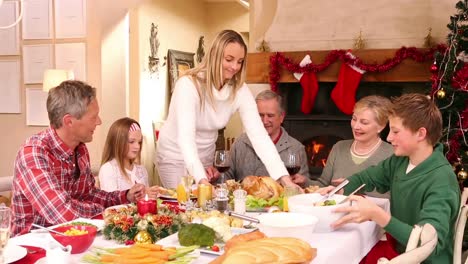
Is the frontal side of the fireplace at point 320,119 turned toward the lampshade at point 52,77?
no

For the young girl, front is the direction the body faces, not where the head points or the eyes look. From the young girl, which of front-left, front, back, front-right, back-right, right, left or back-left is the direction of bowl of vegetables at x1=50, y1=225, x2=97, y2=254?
front-right

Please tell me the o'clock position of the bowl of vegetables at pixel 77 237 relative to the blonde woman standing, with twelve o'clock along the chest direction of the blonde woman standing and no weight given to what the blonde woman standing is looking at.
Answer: The bowl of vegetables is roughly at 2 o'clock from the blonde woman standing.

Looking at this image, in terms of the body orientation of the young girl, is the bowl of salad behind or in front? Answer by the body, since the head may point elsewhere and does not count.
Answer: in front

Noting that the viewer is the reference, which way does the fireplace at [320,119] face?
facing the viewer

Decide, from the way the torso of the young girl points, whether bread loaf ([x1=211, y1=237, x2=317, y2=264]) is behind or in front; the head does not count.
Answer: in front

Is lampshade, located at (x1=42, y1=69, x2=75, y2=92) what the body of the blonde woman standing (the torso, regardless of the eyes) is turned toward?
no

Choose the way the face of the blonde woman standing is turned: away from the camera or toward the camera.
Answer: toward the camera

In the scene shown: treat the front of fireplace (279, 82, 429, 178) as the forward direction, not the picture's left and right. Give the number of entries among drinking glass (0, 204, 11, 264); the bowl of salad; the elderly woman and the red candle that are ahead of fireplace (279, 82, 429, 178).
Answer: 4

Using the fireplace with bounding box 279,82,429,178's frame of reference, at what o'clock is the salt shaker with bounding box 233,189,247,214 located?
The salt shaker is roughly at 12 o'clock from the fireplace.

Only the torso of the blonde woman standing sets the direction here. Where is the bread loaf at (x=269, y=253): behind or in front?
in front

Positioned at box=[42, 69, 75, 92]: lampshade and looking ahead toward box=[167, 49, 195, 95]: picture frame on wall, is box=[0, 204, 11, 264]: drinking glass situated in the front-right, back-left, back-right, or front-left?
back-right

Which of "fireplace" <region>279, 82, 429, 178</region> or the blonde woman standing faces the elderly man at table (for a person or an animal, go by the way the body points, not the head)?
the fireplace

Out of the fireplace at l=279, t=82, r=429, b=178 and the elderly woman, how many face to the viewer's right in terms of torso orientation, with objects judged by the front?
0

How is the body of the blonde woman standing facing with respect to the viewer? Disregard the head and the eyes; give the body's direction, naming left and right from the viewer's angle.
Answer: facing the viewer and to the right of the viewer

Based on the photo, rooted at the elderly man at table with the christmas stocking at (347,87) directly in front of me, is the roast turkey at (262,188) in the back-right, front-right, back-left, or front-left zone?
back-right

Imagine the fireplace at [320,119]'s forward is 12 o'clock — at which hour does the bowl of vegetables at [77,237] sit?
The bowl of vegetables is roughly at 12 o'clock from the fireplace.

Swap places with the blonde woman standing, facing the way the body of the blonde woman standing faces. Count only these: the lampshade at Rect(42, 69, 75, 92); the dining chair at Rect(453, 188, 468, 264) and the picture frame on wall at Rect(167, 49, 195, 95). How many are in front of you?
1
